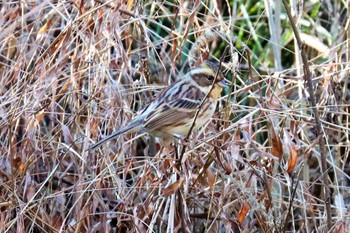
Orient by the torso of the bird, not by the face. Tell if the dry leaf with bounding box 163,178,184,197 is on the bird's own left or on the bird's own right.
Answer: on the bird's own right

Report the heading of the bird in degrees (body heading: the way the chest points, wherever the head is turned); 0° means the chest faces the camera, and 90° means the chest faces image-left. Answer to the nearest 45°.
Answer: approximately 270°
